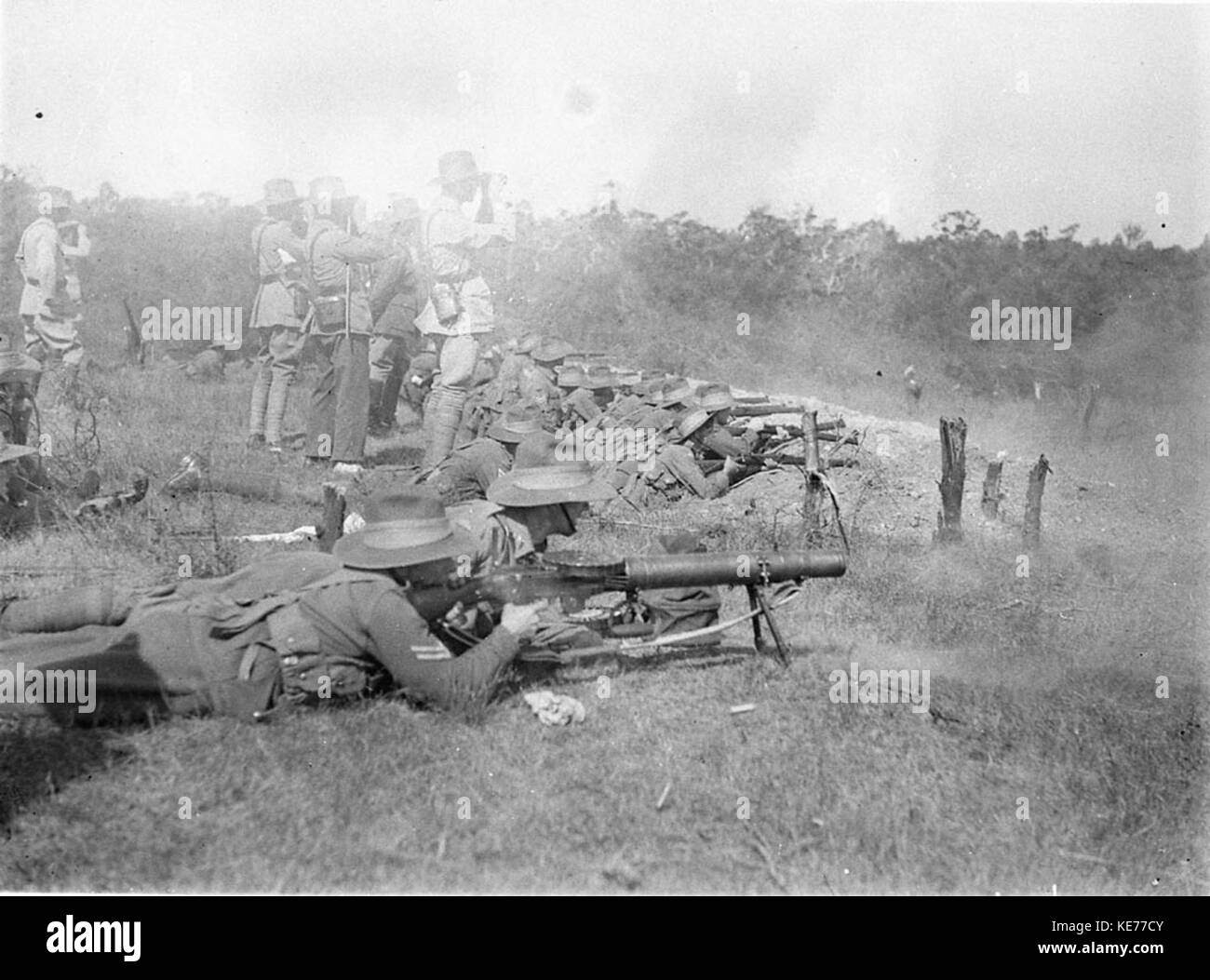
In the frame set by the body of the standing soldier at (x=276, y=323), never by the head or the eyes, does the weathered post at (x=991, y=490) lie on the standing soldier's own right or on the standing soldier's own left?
on the standing soldier's own right

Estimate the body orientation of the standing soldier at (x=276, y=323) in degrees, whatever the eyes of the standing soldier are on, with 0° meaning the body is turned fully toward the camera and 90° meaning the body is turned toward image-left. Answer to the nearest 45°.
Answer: approximately 225°

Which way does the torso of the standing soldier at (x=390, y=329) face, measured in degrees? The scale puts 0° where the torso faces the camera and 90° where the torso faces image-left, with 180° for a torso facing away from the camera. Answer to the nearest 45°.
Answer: approximately 270°

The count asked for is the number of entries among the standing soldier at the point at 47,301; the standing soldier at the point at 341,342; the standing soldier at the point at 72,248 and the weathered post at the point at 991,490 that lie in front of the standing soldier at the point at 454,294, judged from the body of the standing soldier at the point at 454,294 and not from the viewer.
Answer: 1

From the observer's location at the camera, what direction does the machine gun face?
facing to the right of the viewer

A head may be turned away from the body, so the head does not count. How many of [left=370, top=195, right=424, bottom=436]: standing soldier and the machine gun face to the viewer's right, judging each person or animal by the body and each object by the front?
2

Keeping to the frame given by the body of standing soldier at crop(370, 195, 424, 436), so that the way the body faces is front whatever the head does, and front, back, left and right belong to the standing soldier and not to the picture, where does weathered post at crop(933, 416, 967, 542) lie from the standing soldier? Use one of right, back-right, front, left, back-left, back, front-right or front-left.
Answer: front-right

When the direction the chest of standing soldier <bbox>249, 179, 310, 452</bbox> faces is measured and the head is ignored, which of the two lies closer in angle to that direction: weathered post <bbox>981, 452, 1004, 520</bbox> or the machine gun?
the weathered post

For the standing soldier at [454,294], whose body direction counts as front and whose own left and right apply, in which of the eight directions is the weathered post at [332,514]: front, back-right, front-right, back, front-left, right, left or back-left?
right

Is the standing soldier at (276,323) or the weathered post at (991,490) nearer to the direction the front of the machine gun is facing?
the weathered post

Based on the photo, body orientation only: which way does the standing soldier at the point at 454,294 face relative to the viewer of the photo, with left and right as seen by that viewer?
facing to the right of the viewer

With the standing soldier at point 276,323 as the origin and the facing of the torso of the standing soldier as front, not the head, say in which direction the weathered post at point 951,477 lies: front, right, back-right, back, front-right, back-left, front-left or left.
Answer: right
